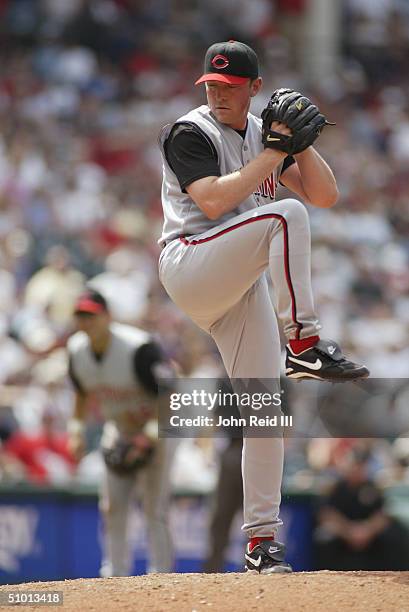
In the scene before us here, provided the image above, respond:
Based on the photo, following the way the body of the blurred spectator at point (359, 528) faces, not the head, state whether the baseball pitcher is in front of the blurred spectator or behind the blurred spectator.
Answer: in front

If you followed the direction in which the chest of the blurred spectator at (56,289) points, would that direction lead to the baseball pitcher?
yes

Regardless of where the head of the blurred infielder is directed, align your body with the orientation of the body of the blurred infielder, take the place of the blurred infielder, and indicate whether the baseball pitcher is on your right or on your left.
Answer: on your left

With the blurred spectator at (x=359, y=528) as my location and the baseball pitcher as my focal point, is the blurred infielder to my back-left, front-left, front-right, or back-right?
front-right

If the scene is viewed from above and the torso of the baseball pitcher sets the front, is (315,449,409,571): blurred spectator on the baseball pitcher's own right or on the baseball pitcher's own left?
on the baseball pitcher's own left

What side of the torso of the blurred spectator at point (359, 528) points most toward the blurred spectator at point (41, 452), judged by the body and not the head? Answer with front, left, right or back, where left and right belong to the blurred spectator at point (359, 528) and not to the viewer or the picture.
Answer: right

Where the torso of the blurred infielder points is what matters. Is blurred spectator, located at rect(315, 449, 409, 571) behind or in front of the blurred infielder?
behind

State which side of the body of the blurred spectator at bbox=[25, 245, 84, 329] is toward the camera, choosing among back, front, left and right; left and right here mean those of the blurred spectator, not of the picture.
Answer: front

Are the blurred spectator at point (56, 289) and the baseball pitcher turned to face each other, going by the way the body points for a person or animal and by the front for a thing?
no

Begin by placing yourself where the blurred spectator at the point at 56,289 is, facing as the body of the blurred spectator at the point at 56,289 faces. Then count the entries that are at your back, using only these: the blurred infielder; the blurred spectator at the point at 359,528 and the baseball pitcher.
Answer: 0

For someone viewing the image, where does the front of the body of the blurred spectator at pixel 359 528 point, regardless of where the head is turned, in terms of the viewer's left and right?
facing the viewer

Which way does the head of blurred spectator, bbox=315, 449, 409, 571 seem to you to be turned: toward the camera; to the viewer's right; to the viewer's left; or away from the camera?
toward the camera

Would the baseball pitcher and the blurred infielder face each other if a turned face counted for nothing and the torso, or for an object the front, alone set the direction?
no

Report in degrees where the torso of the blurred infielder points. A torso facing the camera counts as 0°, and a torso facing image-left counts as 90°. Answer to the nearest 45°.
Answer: approximately 45°

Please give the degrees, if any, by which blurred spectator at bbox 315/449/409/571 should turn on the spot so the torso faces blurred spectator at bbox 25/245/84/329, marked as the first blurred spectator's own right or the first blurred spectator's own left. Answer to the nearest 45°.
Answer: approximately 135° to the first blurred spectator's own right

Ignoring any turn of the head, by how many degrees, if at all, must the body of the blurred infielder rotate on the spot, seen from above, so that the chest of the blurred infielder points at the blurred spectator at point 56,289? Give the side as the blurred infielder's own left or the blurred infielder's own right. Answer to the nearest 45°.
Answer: approximately 135° to the blurred infielder's own right

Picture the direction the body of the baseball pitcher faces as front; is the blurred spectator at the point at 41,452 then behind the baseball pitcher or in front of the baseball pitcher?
behind

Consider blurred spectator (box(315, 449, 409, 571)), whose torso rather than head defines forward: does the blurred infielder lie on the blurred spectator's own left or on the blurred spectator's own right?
on the blurred spectator's own right
